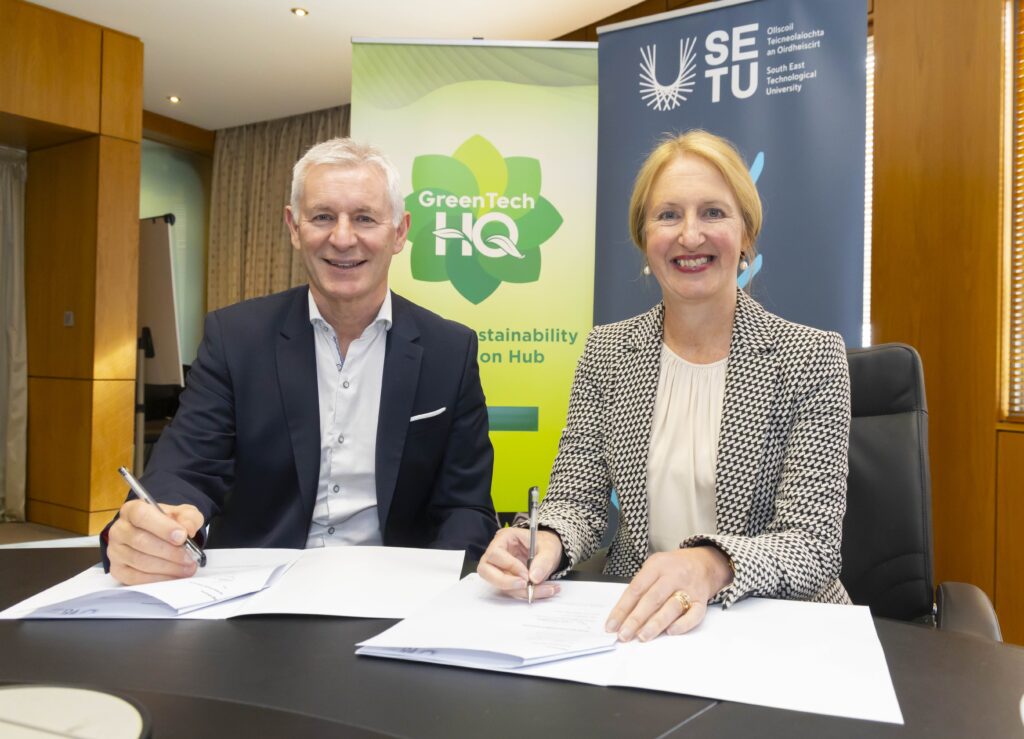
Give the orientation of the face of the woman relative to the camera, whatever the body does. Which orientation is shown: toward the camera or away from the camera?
toward the camera

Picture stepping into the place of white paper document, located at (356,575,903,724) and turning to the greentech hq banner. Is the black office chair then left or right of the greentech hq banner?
right

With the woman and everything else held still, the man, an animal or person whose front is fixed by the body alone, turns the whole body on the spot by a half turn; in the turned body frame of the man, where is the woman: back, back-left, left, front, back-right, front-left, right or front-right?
back-right

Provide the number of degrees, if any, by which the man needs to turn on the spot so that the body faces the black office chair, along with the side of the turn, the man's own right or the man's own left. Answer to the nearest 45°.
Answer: approximately 45° to the man's own left

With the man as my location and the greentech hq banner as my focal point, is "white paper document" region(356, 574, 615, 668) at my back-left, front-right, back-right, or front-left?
back-right

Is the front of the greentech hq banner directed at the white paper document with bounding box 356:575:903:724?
yes

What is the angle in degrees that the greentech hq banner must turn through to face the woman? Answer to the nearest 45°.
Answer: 0° — it already faces them

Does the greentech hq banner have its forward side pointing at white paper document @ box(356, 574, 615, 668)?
yes

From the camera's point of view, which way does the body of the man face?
toward the camera

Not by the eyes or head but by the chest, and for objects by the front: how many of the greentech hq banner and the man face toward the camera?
2

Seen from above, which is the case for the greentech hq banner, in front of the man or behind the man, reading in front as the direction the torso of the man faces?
behind

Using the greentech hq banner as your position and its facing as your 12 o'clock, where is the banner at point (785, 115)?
The banner is roughly at 10 o'clock from the greentech hq banner.

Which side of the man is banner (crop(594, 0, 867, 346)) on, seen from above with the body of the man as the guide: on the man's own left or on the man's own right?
on the man's own left

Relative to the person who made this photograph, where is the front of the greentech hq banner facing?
facing the viewer

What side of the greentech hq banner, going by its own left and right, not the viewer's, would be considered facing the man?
front

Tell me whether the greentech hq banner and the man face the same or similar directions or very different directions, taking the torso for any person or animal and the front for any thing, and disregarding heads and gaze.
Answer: same or similar directions

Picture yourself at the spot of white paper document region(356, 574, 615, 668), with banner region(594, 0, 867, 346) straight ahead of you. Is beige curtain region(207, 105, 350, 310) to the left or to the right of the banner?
left
